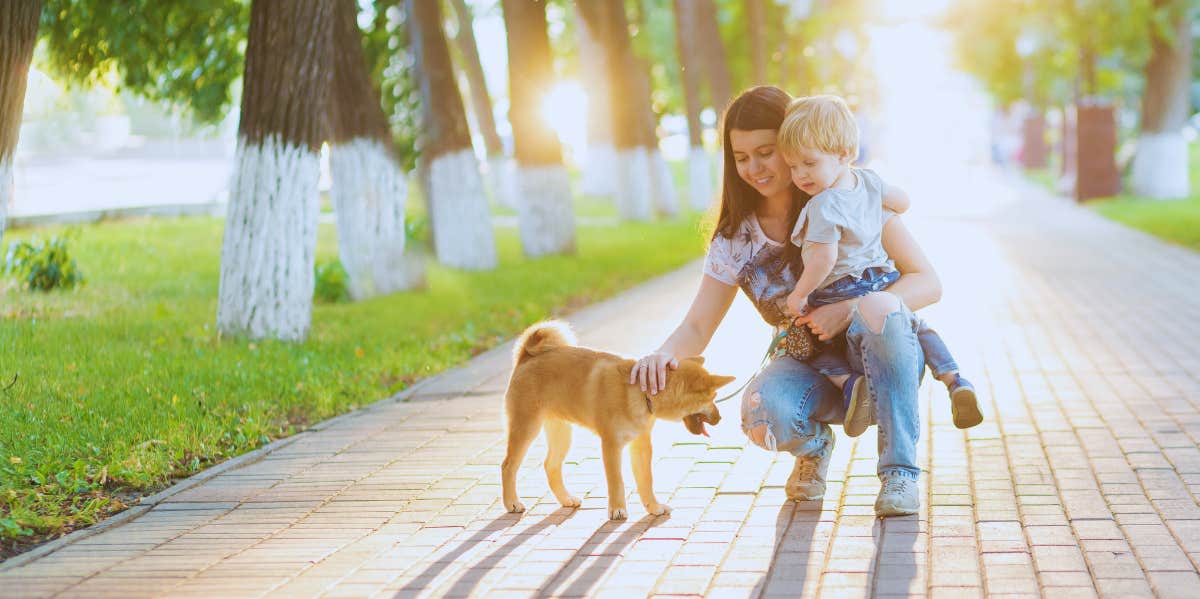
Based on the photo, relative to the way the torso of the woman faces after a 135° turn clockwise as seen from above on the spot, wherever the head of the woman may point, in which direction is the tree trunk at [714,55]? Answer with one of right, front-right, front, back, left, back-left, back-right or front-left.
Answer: front-right

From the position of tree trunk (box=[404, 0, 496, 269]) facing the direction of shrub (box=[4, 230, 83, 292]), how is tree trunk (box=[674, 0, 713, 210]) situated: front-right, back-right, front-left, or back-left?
back-right

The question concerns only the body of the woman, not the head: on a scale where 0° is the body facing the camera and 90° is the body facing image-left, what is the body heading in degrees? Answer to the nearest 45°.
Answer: approximately 0°

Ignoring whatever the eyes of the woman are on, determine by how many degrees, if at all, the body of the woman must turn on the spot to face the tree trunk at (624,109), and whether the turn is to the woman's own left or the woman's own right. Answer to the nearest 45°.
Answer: approximately 180°

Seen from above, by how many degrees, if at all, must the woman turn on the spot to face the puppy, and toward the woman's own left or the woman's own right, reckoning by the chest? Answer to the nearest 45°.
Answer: approximately 90° to the woman's own right

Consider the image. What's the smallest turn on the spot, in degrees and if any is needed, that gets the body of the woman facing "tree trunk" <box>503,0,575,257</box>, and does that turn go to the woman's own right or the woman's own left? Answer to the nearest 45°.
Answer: approximately 180°

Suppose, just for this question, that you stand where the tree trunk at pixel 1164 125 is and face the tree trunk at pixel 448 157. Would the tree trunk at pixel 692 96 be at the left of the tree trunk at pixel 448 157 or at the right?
right

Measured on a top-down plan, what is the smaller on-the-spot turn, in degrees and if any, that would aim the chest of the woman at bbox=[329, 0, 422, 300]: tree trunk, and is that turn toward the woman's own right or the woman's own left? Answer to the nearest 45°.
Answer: approximately 135° to the woman's own right

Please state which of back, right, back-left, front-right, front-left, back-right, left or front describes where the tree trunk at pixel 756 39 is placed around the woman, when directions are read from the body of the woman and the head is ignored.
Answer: back
